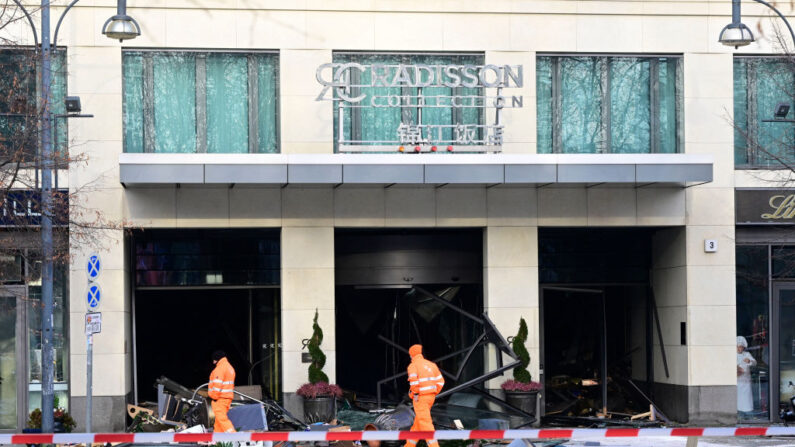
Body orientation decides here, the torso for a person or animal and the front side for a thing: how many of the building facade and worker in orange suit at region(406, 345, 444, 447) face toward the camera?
1

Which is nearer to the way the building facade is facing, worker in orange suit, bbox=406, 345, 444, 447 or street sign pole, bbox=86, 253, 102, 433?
the worker in orange suit

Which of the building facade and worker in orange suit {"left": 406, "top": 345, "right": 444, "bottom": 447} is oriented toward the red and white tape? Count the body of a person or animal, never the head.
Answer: the building facade

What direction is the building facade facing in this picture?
toward the camera

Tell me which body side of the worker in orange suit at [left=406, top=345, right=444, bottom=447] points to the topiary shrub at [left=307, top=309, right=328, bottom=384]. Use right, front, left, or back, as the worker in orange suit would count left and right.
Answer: front

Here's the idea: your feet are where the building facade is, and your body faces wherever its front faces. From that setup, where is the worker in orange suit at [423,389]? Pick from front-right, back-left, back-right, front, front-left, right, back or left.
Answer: front

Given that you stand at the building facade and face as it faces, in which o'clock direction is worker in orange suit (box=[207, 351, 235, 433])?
The worker in orange suit is roughly at 1 o'clock from the building facade.

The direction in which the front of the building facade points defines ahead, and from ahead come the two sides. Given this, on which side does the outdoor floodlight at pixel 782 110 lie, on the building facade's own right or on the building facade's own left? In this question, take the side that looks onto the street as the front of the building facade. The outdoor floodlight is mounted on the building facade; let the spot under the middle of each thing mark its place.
on the building facade's own left

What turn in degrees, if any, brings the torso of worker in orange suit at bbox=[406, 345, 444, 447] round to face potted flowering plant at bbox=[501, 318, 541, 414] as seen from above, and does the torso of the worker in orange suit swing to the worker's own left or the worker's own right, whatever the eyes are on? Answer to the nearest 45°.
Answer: approximately 45° to the worker's own right

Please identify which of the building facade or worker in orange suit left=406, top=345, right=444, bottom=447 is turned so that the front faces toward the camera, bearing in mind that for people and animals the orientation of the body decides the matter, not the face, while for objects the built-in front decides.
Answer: the building facade

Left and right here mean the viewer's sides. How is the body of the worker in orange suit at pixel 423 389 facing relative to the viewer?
facing away from the viewer and to the left of the viewer

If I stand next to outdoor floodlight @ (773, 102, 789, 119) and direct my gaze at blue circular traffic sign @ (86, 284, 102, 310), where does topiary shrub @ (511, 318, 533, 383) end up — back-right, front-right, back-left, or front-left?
front-right

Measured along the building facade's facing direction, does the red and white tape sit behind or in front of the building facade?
in front

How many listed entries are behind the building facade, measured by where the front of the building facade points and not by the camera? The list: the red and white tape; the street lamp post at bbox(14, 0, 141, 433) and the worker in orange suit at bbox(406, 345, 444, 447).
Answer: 0
